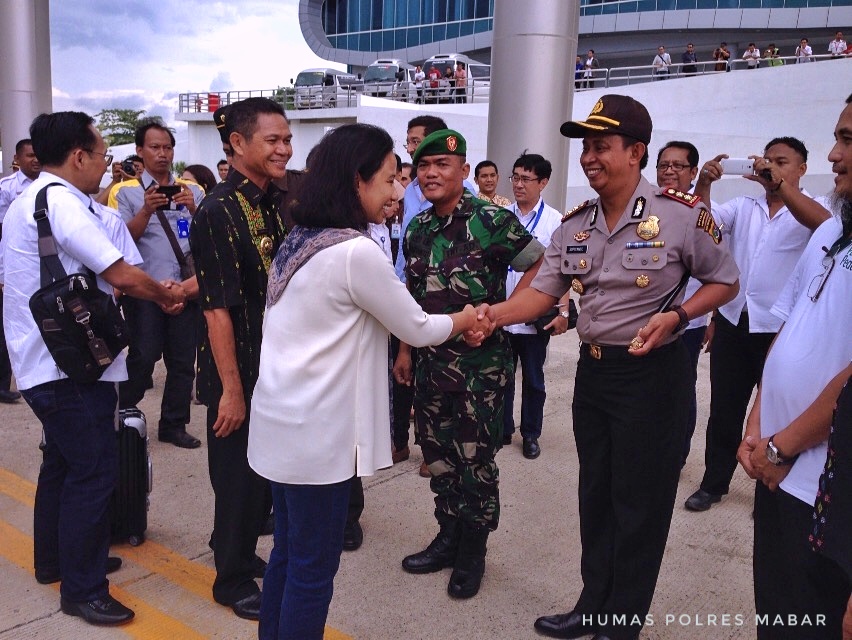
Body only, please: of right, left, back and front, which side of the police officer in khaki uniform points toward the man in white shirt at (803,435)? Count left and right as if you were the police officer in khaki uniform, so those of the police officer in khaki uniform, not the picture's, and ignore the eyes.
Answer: left

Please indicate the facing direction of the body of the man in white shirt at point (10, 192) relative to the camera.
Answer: to the viewer's right

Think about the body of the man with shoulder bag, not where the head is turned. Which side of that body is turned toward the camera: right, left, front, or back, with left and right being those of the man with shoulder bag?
right

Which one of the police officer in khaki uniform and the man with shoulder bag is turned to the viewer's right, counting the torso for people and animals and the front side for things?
the man with shoulder bag

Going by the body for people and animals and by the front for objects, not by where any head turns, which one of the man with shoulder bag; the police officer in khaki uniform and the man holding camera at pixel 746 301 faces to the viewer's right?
the man with shoulder bag

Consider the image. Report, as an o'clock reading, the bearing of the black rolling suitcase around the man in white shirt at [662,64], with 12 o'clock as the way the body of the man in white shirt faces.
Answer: The black rolling suitcase is roughly at 12 o'clock from the man in white shirt.

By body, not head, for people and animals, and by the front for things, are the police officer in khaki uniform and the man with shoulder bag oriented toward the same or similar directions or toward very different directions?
very different directions

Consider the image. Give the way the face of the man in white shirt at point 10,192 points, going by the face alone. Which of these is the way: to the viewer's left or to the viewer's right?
to the viewer's right

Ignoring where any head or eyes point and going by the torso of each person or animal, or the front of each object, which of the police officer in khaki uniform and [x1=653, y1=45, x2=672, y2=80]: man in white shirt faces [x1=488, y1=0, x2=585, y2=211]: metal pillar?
the man in white shirt

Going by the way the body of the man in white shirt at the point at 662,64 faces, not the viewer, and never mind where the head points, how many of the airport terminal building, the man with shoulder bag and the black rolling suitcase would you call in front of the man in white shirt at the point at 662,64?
2

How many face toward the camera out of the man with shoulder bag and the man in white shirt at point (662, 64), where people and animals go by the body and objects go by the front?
1
